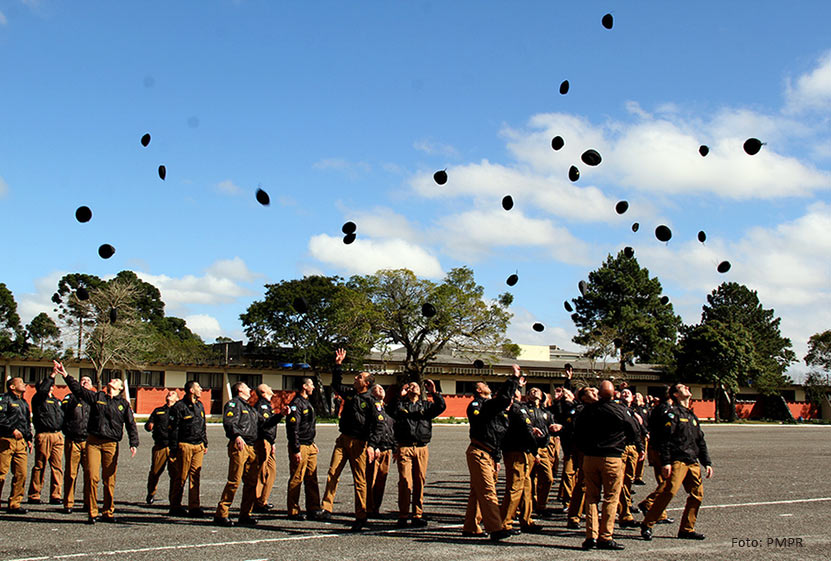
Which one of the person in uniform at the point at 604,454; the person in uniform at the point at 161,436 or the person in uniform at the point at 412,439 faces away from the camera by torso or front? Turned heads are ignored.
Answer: the person in uniform at the point at 604,454

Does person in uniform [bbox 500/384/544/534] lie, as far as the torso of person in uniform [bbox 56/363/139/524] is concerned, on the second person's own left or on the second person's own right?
on the second person's own left

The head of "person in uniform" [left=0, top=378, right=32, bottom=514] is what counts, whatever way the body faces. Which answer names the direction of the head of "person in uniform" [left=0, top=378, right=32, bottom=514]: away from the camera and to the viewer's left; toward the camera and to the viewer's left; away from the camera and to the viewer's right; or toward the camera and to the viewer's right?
toward the camera and to the viewer's right

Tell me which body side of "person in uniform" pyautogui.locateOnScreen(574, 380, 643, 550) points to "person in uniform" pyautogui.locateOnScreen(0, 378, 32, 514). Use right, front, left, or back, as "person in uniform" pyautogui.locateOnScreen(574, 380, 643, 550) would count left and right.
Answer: left

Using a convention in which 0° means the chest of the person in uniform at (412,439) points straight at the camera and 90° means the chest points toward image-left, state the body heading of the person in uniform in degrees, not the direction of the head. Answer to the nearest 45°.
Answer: approximately 0°

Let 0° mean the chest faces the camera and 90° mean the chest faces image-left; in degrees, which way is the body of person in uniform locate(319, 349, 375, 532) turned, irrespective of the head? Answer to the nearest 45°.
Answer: approximately 45°

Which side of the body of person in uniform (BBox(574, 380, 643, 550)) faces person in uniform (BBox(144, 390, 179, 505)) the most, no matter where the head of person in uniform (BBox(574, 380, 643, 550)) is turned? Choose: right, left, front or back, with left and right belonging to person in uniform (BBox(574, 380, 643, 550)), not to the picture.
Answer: left

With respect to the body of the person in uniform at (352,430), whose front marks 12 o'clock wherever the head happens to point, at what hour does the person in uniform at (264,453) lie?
the person in uniform at (264,453) is roughly at 2 o'clock from the person in uniform at (352,430).

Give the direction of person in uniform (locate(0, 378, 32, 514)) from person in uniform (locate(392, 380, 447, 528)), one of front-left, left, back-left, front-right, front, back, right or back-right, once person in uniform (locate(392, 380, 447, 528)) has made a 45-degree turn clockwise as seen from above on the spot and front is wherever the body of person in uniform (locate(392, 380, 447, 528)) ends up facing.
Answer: front-right

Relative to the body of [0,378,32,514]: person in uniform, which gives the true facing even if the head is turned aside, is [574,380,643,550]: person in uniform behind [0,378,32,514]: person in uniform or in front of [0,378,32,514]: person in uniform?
in front

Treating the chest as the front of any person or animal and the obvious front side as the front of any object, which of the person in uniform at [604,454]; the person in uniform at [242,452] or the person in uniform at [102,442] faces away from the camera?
the person in uniform at [604,454]

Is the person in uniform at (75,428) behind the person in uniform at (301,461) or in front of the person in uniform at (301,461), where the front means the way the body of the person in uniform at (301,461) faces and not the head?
behind
